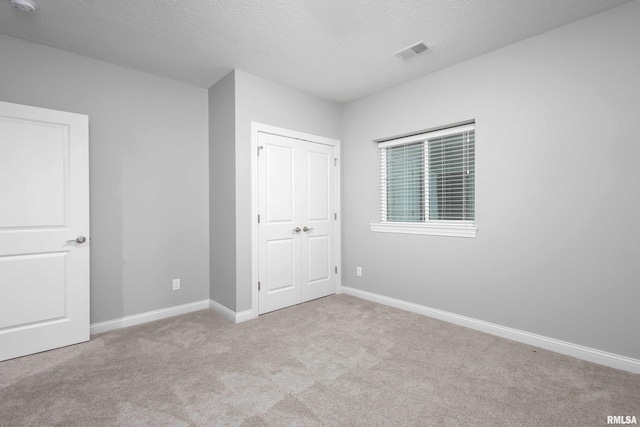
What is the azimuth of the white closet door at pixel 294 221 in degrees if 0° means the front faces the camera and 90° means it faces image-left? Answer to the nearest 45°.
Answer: approximately 315°

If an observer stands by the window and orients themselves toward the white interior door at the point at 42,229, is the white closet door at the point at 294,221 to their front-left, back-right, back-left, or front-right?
front-right

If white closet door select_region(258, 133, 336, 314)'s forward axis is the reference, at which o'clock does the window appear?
The window is roughly at 11 o'clock from the white closet door.

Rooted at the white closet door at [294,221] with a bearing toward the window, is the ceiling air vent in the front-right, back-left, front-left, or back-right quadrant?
front-right

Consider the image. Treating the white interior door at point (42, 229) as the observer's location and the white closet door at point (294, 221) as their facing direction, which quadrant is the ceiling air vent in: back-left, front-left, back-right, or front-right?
front-right

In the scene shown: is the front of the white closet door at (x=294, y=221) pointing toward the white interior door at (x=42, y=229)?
no
